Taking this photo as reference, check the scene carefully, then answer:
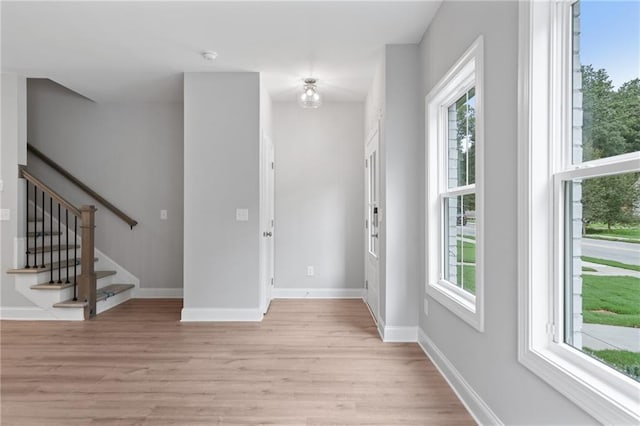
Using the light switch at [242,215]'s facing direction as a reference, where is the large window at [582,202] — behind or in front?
in front

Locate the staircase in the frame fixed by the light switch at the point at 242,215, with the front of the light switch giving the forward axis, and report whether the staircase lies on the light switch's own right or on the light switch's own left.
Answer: on the light switch's own right

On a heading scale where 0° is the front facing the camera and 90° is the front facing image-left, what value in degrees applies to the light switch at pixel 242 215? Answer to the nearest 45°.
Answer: approximately 0°

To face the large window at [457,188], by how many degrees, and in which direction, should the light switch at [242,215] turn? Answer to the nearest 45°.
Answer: approximately 45° to its left

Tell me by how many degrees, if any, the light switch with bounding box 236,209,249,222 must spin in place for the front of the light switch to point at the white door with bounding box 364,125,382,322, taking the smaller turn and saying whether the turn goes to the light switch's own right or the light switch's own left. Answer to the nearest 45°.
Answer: approximately 90° to the light switch's own left

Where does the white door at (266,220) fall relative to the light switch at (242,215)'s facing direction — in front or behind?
behind

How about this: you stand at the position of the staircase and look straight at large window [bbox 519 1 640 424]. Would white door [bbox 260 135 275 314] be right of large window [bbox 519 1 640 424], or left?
left
